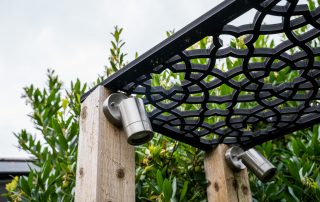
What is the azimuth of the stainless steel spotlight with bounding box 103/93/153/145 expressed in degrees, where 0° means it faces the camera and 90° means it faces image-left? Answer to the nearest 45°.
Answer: approximately 315°

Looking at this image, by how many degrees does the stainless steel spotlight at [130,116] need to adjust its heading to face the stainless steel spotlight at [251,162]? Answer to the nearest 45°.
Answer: approximately 90° to its left

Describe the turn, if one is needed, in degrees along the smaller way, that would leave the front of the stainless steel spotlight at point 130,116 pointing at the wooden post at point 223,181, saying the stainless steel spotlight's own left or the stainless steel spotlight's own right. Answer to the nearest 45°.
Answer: approximately 90° to the stainless steel spotlight's own left

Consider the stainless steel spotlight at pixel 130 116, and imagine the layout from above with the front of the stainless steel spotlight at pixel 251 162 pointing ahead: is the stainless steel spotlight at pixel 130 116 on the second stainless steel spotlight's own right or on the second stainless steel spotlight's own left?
on the second stainless steel spotlight's own right

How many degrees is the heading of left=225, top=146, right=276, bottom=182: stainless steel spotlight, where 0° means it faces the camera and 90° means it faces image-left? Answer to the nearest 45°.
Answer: approximately 315°
